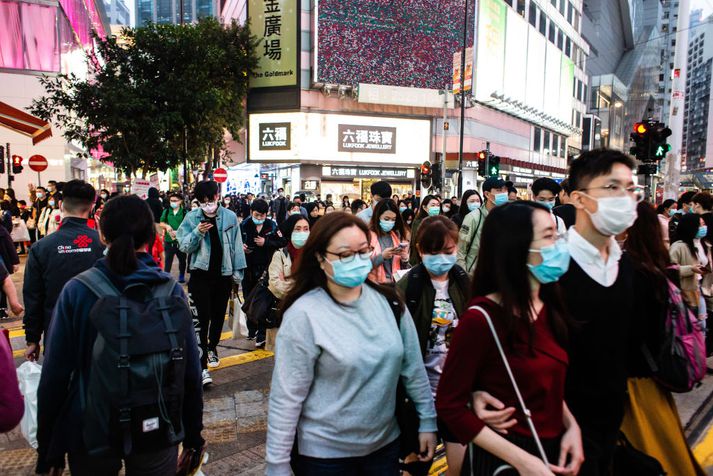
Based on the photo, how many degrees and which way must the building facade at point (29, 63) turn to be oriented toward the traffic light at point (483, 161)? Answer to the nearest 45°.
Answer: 0° — it already faces it

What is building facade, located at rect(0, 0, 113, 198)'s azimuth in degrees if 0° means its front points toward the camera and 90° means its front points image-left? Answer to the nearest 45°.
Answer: approximately 315°

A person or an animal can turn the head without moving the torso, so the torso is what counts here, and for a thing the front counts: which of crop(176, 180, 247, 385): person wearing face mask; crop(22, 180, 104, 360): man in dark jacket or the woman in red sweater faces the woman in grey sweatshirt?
the person wearing face mask

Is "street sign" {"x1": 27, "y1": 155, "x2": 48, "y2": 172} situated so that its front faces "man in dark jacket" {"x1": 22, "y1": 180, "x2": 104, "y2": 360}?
yes

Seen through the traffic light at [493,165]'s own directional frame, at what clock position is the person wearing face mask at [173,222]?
The person wearing face mask is roughly at 1 o'clock from the traffic light.

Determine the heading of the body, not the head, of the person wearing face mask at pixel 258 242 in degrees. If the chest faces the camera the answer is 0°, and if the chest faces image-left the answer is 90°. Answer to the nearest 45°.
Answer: approximately 0°

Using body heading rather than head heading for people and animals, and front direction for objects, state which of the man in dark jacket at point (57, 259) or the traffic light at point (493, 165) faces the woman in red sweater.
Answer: the traffic light
